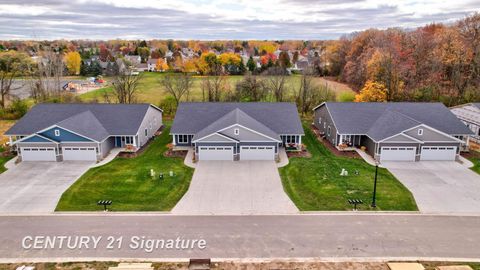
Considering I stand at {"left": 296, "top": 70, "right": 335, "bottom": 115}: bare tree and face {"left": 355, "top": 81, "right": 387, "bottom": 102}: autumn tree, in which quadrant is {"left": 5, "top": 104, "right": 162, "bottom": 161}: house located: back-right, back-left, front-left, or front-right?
back-right

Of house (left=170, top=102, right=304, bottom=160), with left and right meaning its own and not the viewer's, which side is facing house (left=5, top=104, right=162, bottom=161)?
right

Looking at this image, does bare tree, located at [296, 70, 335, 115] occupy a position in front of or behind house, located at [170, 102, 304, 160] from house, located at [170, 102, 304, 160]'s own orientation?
behind

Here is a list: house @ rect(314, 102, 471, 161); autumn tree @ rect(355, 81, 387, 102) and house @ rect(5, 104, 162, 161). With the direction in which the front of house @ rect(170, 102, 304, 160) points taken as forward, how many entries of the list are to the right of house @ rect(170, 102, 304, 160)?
1

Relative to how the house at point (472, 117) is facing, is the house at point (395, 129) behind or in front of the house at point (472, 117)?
in front

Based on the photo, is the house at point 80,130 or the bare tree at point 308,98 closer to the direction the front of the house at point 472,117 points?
the house

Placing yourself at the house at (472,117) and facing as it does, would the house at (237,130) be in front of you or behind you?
in front

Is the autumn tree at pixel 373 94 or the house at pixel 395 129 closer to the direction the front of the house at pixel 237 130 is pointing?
the house

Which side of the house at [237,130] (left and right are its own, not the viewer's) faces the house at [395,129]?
left

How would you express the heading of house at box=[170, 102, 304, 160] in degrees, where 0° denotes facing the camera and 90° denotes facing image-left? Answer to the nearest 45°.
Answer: approximately 0°

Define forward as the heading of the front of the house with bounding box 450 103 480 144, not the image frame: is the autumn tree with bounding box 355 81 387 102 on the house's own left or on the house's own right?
on the house's own right

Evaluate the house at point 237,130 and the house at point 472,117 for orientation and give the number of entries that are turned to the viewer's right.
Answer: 0

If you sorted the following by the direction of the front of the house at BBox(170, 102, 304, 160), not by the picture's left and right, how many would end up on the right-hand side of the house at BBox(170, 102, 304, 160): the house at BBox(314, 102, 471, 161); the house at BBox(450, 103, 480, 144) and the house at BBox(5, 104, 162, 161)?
1
